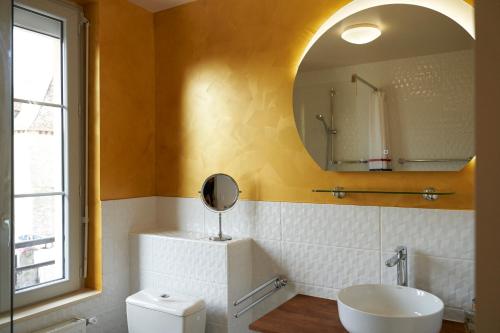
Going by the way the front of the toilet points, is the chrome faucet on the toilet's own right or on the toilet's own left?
on the toilet's own left

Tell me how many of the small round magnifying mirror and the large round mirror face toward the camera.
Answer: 2

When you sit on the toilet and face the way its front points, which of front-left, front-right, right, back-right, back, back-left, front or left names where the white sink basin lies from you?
left

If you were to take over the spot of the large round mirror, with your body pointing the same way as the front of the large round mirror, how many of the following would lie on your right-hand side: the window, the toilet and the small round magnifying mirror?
3

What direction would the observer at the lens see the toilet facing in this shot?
facing the viewer and to the left of the viewer

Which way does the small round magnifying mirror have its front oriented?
toward the camera

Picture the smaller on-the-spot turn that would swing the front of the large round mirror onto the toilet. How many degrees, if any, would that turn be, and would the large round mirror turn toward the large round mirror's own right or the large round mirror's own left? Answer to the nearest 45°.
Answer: approximately 90° to the large round mirror's own right

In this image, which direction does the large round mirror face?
toward the camera
